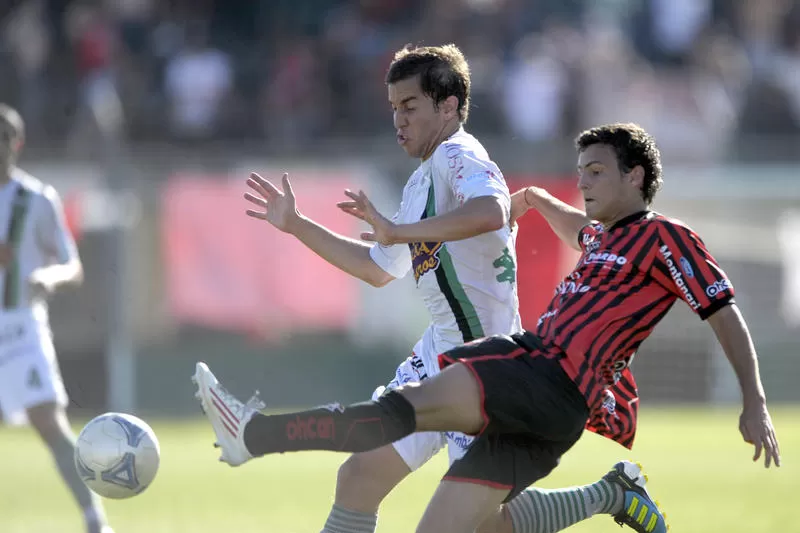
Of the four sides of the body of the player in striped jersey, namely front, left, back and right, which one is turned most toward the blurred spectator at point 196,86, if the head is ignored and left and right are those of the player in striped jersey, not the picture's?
right

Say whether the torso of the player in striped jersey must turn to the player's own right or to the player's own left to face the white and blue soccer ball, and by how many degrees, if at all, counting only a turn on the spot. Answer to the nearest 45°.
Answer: approximately 45° to the player's own right

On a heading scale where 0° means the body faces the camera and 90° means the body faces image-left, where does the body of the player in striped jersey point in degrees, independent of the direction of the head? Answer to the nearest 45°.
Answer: approximately 45°

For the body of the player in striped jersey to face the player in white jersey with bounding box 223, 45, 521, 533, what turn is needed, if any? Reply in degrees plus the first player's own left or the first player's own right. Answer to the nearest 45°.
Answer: approximately 90° to the first player's own right

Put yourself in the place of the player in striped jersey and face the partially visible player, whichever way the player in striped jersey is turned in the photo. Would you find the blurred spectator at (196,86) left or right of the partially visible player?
right

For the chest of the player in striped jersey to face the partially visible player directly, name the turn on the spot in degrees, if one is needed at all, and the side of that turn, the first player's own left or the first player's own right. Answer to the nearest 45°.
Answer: approximately 90° to the first player's own right
